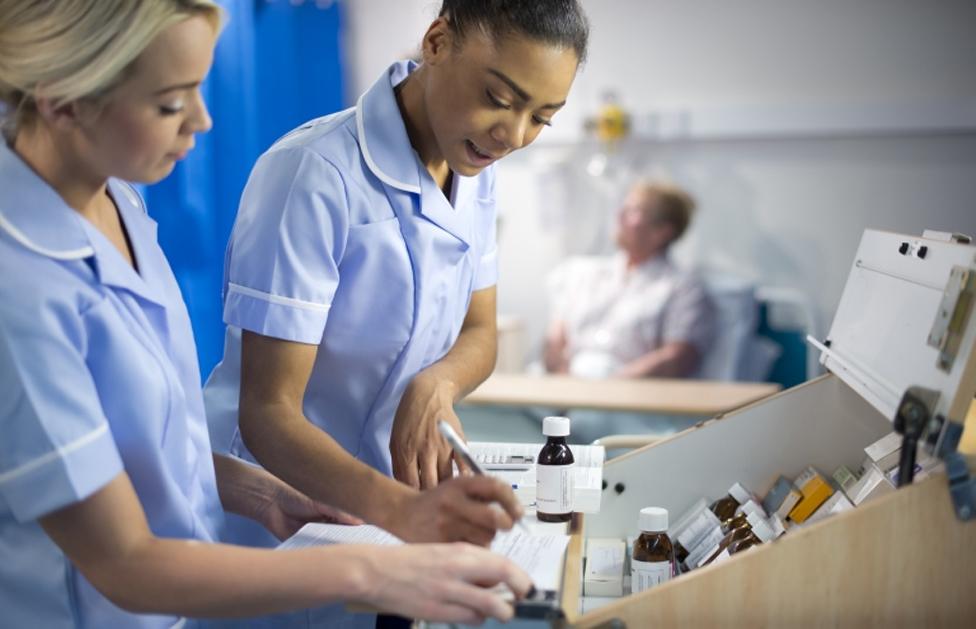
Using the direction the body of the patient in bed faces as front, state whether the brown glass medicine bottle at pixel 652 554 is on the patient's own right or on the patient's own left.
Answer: on the patient's own left

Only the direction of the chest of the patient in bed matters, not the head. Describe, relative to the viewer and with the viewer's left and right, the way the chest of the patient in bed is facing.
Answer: facing the viewer and to the left of the viewer

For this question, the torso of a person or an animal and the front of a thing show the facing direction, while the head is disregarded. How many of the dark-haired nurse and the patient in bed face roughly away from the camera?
0

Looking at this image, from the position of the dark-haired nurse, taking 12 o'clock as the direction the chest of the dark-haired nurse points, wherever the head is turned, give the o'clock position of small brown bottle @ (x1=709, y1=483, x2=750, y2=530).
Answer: The small brown bottle is roughly at 10 o'clock from the dark-haired nurse.

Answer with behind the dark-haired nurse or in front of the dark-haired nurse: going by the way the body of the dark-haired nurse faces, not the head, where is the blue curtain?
behind

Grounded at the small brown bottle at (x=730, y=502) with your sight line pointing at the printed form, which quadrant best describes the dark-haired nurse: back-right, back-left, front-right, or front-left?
front-right

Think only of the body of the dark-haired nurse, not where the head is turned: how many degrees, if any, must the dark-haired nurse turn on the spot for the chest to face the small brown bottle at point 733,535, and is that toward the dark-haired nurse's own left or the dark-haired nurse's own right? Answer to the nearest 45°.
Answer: approximately 45° to the dark-haired nurse's own left

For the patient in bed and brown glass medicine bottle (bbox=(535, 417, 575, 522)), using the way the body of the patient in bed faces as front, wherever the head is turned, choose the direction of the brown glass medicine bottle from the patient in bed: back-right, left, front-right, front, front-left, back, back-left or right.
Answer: front-left

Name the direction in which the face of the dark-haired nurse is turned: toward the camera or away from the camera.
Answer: toward the camera

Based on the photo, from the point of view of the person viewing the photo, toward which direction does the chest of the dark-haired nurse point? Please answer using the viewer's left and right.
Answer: facing the viewer and to the right of the viewer

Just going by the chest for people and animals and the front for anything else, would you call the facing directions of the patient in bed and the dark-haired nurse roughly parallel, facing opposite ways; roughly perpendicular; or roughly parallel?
roughly perpendicular
